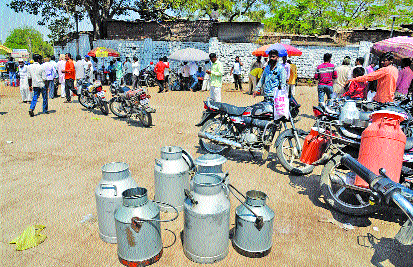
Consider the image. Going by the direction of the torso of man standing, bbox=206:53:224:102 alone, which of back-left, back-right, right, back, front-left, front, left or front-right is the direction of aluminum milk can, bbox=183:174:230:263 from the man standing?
front-left

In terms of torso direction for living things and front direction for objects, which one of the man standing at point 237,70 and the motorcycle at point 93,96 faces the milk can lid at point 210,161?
the man standing

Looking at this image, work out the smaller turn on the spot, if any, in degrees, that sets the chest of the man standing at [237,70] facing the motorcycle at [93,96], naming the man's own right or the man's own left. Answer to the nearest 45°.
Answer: approximately 45° to the man's own right

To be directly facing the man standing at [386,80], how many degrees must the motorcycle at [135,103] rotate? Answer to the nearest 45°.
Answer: approximately 180°

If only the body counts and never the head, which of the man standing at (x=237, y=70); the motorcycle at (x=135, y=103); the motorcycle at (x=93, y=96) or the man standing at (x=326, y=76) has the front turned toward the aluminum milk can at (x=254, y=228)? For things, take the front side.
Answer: the man standing at (x=237, y=70)

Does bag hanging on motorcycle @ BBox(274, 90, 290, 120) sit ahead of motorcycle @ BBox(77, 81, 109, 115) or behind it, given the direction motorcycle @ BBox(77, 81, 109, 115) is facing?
behind

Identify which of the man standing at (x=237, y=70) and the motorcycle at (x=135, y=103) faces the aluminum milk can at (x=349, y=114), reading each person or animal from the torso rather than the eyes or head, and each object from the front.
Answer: the man standing

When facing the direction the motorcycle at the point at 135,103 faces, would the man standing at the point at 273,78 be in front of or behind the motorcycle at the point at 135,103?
behind
